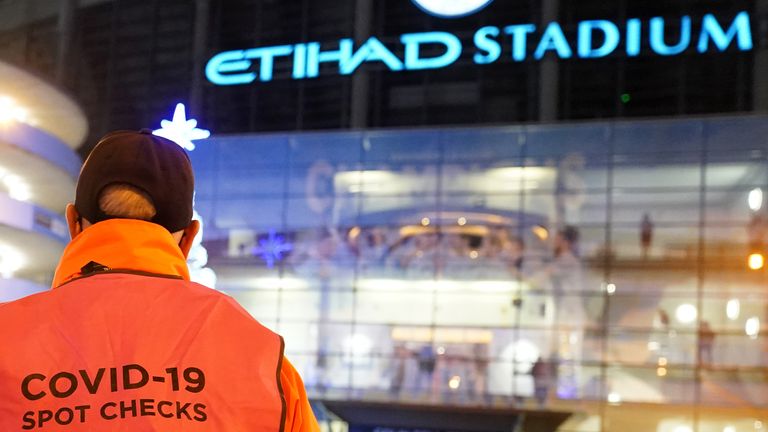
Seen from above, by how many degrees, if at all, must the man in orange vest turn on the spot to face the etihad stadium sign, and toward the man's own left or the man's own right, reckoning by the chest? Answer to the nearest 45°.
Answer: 0° — they already face it

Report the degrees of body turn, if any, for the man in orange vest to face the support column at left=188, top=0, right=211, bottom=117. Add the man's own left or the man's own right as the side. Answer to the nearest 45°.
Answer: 0° — they already face it

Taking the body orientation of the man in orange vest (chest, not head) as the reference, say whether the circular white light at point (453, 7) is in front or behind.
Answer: in front

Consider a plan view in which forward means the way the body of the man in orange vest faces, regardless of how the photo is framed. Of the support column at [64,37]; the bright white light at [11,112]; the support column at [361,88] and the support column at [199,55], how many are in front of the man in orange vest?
4

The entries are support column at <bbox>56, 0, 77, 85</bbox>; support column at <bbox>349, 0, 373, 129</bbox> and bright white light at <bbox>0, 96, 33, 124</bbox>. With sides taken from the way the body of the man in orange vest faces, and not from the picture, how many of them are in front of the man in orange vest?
3

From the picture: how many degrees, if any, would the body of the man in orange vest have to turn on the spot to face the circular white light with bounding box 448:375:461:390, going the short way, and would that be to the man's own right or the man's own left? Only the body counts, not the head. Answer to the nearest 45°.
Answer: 0° — they already face it

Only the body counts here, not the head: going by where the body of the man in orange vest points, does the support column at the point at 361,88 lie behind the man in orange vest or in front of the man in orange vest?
in front

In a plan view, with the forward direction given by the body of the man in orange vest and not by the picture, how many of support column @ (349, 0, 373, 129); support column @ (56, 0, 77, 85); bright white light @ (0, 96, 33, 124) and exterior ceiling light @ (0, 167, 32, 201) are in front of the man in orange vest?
4

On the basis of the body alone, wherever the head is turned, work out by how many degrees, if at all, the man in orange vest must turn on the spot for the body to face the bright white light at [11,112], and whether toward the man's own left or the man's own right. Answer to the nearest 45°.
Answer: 0° — they already face it

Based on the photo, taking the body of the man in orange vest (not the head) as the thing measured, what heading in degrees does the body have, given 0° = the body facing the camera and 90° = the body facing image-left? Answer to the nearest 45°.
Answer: approximately 180°

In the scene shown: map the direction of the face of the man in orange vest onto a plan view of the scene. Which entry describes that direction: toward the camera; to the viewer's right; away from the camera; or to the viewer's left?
away from the camera
